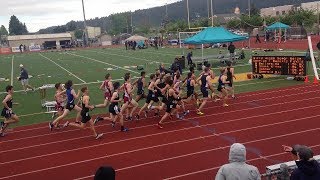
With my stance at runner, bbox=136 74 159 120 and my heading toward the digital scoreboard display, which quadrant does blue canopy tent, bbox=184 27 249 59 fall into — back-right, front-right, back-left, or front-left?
front-left

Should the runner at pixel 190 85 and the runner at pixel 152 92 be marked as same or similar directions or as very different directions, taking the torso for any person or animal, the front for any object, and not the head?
same or similar directions

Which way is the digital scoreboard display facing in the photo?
toward the camera

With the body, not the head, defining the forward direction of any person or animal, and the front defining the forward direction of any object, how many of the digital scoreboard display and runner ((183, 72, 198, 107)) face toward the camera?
1

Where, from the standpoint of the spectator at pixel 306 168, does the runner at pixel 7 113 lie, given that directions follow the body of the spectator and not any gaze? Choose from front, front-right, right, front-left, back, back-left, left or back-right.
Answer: front

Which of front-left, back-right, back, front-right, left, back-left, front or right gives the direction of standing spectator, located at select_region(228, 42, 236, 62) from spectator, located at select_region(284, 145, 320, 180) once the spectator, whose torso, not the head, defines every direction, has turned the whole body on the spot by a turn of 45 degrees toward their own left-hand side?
right

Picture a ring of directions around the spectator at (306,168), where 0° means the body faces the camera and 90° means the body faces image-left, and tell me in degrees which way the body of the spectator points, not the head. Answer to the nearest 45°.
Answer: approximately 135°

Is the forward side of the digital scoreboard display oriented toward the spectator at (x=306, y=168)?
yes

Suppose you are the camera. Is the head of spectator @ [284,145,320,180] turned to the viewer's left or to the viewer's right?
to the viewer's left
